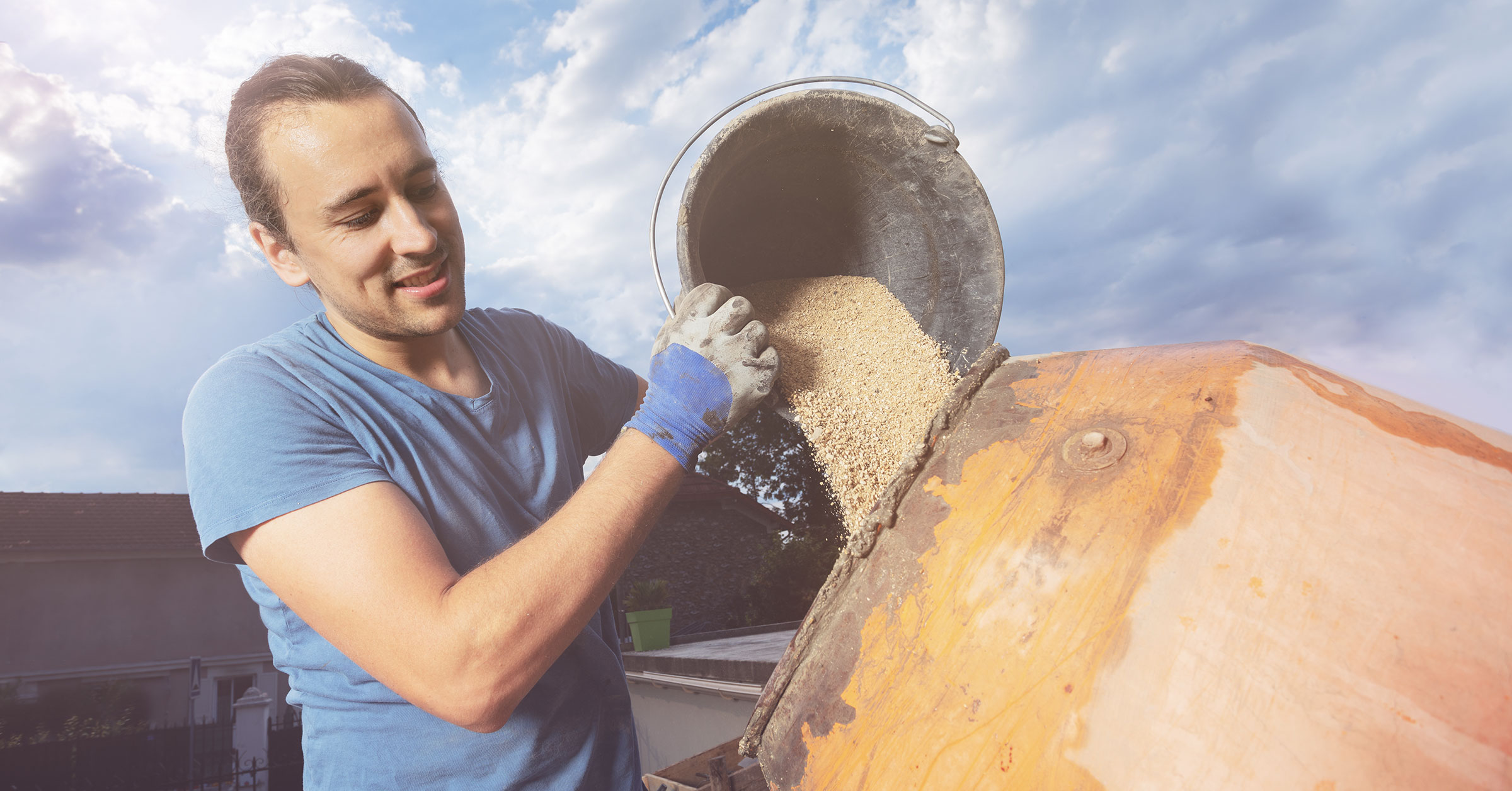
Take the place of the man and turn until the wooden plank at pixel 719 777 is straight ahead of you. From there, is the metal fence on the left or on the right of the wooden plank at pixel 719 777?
left

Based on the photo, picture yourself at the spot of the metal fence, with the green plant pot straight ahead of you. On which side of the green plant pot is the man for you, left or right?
right

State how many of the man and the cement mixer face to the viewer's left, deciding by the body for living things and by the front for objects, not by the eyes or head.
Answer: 1

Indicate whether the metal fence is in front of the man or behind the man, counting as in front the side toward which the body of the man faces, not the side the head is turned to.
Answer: behind

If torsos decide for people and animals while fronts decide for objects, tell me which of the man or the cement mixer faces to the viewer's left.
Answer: the cement mixer

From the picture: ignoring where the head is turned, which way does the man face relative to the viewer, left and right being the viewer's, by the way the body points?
facing the viewer and to the right of the viewer

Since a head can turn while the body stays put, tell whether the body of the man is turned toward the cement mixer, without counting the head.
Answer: yes

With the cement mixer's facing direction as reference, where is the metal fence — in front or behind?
in front

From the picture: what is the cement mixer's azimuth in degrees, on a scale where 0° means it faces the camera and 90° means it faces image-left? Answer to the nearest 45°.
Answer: approximately 90°

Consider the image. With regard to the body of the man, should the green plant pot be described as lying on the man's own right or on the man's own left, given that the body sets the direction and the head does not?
on the man's own left

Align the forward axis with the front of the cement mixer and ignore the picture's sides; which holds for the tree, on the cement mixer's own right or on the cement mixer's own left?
on the cement mixer's own right

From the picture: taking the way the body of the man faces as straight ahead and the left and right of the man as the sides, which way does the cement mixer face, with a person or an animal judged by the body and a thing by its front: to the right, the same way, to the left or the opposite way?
the opposite way
